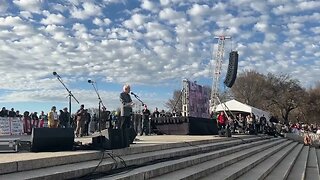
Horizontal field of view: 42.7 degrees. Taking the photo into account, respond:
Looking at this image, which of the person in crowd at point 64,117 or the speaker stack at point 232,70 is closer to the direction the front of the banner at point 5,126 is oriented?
the person in crowd

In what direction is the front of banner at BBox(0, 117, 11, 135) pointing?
toward the camera

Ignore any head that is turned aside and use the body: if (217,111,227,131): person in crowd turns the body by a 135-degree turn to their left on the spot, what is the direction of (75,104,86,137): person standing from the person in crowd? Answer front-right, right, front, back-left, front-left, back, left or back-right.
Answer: back

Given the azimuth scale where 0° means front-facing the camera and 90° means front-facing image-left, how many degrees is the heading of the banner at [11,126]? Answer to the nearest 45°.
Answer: approximately 0°

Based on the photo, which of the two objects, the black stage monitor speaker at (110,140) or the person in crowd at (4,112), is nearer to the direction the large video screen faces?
the black stage monitor speaker

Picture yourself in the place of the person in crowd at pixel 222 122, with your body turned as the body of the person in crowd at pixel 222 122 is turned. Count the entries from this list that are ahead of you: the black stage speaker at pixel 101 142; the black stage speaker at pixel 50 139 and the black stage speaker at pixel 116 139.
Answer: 3

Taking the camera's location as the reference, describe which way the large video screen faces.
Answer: facing the viewer and to the right of the viewer

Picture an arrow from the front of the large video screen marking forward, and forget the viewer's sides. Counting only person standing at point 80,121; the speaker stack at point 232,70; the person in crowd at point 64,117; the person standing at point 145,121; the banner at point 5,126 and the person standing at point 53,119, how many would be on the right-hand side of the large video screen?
5

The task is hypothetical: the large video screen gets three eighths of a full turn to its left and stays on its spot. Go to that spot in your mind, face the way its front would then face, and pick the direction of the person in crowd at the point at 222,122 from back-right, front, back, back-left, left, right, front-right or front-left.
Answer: right
